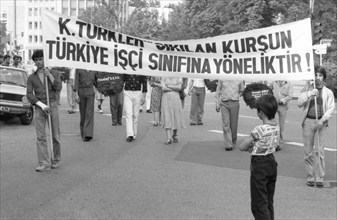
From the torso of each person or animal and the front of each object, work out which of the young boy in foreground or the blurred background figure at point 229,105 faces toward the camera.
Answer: the blurred background figure

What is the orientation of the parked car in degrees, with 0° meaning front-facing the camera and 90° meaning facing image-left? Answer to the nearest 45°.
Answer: approximately 45°

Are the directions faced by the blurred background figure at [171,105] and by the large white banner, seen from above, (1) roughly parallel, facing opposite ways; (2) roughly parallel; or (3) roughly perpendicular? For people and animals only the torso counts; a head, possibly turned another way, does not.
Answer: roughly parallel

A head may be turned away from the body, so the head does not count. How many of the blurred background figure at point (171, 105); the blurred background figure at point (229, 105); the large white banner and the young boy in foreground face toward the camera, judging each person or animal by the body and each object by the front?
3

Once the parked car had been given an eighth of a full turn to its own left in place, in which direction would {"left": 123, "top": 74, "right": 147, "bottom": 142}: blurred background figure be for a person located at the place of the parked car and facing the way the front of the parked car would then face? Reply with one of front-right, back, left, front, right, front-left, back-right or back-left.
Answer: front-left

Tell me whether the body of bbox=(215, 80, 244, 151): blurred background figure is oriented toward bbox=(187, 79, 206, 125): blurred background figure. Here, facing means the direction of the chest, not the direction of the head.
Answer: no

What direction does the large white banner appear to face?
toward the camera

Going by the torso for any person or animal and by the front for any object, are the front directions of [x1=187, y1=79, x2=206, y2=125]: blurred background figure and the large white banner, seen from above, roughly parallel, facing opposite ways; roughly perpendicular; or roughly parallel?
roughly parallel

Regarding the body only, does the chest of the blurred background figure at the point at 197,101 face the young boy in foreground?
yes

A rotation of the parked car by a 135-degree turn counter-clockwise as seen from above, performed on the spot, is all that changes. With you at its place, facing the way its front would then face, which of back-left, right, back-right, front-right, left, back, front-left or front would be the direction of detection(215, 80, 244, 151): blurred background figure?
front-right

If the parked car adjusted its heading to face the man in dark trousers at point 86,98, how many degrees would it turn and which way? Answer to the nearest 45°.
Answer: approximately 90° to its left

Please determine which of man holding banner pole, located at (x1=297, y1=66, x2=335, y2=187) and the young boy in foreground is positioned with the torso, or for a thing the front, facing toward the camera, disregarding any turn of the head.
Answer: the man holding banner pole

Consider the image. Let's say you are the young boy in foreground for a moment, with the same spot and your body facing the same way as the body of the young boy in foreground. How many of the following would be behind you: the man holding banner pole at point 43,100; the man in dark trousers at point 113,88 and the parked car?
0

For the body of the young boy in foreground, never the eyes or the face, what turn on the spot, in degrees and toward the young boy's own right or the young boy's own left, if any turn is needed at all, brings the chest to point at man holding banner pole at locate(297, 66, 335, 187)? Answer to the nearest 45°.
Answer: approximately 45° to the young boy's own right

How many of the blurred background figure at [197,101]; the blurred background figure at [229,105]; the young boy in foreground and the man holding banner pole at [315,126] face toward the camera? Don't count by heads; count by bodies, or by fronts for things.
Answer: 3

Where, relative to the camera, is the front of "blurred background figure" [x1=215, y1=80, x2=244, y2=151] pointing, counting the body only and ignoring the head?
toward the camera

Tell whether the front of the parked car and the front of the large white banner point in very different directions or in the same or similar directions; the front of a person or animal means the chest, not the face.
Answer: same or similar directions

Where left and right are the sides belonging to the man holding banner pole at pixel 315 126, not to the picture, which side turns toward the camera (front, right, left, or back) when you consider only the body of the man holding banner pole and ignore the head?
front

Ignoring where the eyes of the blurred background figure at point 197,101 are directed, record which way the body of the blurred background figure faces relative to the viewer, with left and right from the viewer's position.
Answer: facing the viewer
